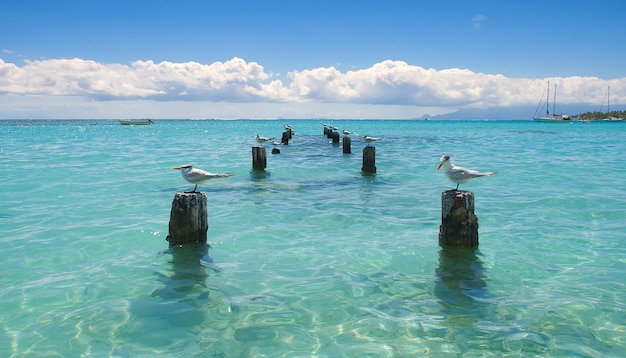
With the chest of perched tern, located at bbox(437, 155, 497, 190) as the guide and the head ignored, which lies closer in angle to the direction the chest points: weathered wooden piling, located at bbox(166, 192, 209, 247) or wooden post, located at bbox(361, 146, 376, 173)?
the weathered wooden piling

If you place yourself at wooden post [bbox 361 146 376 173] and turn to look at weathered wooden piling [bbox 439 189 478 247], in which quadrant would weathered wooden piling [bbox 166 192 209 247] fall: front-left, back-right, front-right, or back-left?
front-right

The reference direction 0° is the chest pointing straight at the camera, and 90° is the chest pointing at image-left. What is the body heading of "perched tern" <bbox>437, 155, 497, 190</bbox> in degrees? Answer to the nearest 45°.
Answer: approximately 90°

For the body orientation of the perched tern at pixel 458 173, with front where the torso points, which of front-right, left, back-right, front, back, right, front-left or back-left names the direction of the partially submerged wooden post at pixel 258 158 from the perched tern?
front-right

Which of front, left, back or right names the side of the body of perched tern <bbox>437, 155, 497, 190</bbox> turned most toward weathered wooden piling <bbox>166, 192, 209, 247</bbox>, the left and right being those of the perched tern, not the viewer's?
front

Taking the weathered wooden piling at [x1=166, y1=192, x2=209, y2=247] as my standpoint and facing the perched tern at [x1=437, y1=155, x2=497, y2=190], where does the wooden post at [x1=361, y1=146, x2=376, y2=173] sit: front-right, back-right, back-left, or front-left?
front-left

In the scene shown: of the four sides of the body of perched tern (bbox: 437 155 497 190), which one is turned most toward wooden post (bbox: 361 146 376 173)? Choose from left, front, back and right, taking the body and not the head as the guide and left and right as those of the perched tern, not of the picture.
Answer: right
